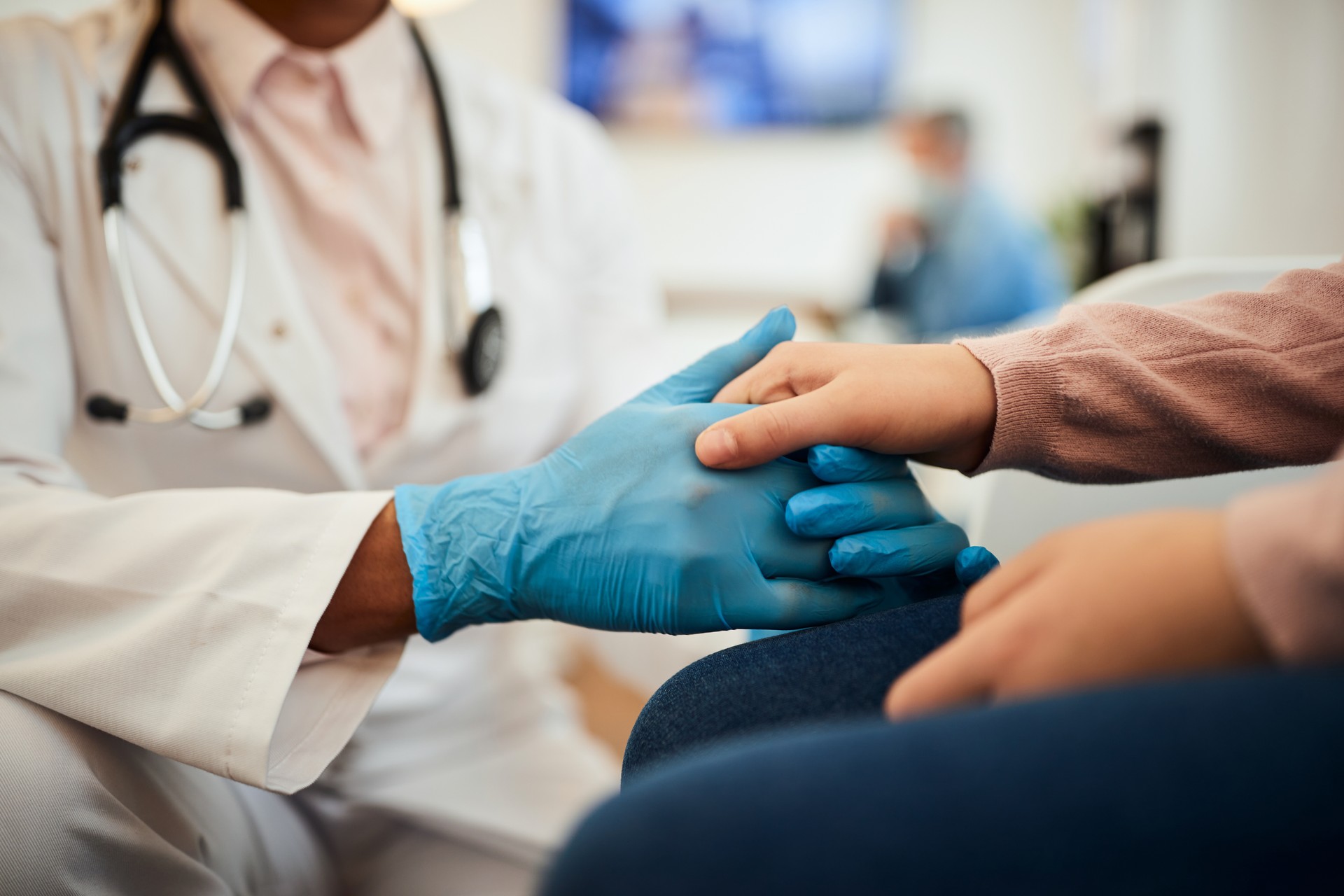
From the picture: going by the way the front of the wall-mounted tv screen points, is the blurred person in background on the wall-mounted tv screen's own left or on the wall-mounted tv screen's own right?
on the wall-mounted tv screen's own left

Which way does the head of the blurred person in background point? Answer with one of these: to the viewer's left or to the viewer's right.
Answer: to the viewer's left

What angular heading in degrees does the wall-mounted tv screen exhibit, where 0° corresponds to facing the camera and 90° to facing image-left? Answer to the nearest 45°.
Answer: approximately 0°
